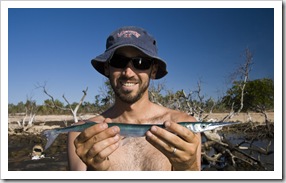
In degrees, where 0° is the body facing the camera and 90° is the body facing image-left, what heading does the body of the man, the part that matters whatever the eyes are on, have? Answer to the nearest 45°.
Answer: approximately 0°
